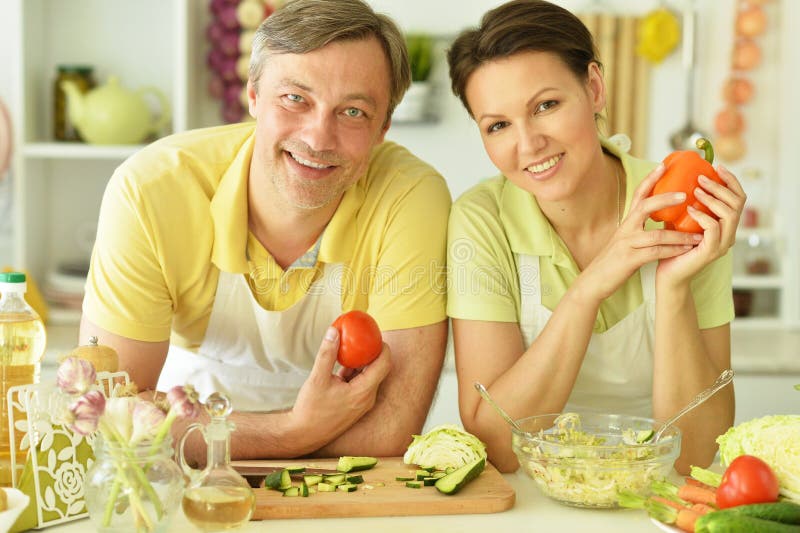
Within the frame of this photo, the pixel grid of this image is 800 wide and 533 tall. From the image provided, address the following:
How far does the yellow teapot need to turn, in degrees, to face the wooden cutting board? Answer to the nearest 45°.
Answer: approximately 90° to its left

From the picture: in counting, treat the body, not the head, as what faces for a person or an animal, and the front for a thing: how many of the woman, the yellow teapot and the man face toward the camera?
2

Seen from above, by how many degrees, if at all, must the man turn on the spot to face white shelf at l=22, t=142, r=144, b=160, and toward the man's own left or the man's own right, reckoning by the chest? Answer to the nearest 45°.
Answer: approximately 135° to the man's own right

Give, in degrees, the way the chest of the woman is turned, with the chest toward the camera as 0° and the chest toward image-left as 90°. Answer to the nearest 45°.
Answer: approximately 0°

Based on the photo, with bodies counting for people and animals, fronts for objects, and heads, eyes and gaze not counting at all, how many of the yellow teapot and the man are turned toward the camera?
1

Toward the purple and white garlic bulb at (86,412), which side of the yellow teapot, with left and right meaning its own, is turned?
left

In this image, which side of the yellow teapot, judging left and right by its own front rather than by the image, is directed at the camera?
left

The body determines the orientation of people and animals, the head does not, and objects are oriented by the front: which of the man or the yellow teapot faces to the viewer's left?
the yellow teapot

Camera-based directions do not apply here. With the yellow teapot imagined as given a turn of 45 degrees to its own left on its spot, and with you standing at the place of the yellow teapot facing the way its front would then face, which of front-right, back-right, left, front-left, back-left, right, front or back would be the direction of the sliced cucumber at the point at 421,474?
front-left

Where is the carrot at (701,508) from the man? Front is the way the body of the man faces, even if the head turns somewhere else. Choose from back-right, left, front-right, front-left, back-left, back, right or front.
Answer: front-left

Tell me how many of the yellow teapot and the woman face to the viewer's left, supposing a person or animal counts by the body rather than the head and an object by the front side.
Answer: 1

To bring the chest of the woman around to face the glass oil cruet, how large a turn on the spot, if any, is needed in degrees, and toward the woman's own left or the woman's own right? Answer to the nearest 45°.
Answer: approximately 45° to the woman's own right
